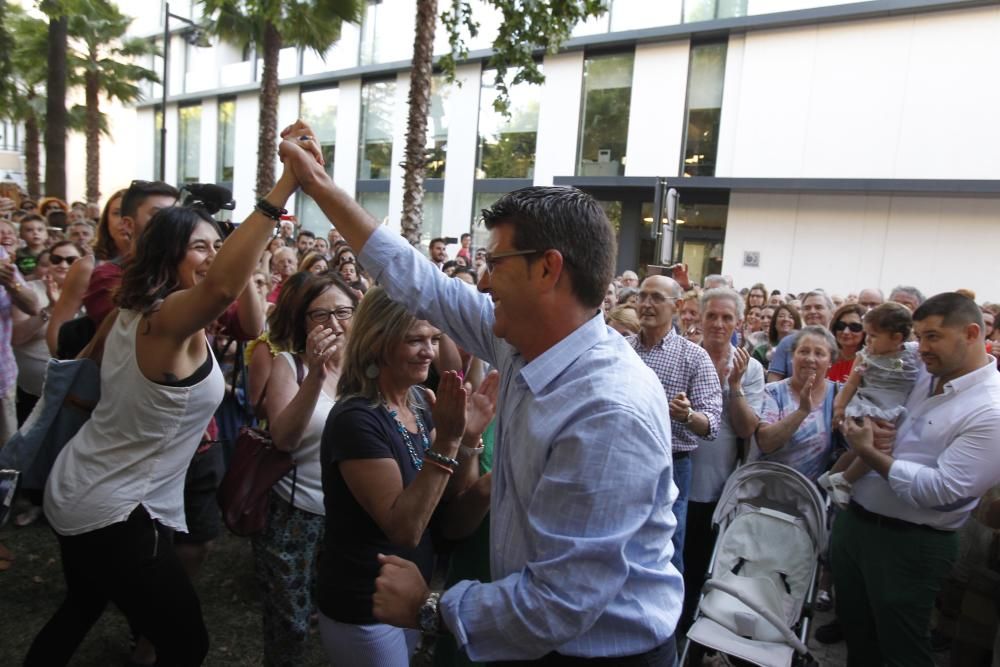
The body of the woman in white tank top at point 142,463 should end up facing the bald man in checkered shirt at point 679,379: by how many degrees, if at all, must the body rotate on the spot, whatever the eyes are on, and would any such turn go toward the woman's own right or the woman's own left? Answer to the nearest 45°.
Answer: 0° — they already face them

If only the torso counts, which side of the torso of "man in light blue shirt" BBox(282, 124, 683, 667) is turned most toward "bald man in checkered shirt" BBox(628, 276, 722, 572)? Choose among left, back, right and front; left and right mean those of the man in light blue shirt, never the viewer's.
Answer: right

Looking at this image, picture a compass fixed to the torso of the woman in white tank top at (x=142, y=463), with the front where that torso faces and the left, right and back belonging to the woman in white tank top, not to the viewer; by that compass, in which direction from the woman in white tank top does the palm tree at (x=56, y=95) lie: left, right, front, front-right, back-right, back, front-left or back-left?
left

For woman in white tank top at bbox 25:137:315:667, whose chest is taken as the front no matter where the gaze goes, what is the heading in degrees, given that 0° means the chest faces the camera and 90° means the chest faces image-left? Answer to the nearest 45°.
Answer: approximately 270°

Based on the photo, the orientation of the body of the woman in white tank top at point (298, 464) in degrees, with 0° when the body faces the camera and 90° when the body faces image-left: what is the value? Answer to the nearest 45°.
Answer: approximately 315°

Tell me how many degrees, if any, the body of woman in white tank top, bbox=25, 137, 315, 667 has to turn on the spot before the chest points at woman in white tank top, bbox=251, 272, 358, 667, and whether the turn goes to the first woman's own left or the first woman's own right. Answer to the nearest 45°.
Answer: approximately 45° to the first woman's own left

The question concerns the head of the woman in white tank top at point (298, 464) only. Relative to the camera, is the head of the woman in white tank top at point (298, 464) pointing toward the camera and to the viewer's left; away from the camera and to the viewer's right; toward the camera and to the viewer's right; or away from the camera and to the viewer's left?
toward the camera and to the viewer's right

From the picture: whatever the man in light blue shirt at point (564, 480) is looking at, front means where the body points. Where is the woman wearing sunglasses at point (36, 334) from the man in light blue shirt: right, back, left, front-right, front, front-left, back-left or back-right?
front-right

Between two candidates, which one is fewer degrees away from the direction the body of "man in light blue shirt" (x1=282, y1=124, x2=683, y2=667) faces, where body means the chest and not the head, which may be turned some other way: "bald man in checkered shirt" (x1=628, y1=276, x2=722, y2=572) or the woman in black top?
the woman in black top

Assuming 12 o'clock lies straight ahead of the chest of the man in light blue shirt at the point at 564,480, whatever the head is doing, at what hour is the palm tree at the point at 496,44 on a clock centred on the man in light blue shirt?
The palm tree is roughly at 3 o'clock from the man in light blue shirt.

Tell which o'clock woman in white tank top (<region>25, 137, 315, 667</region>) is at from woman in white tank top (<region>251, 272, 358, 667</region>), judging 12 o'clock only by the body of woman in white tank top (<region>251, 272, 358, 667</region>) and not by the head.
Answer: woman in white tank top (<region>25, 137, 315, 667</region>) is roughly at 3 o'clock from woman in white tank top (<region>251, 272, 358, 667</region>).

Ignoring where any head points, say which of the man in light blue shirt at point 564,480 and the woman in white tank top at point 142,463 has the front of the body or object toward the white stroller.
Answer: the woman in white tank top

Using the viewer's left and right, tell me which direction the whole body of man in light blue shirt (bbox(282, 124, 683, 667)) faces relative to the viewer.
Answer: facing to the left of the viewer

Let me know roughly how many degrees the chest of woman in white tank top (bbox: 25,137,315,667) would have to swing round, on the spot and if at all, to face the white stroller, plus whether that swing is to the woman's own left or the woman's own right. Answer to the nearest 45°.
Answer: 0° — they already face it
